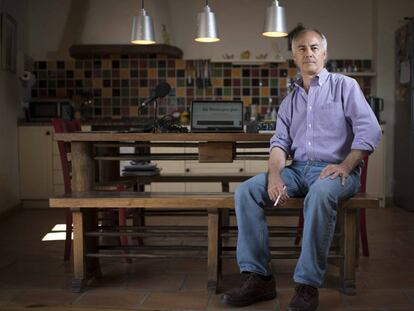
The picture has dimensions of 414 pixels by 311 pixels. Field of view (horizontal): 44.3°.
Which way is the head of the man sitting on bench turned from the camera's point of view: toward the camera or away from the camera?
toward the camera

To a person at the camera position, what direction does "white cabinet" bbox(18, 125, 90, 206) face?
facing the viewer

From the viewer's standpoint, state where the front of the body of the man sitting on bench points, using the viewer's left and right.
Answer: facing the viewer and to the left of the viewer

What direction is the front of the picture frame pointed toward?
to the viewer's right

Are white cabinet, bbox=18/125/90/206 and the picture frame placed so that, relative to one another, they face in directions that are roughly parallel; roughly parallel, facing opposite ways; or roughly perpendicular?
roughly perpendicular

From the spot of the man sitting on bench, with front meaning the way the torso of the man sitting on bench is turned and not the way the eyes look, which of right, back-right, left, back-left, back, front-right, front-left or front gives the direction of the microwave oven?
right

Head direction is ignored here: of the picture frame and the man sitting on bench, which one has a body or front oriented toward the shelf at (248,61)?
the picture frame

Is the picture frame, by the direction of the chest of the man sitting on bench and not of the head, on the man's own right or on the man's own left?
on the man's own right

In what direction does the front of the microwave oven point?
toward the camera

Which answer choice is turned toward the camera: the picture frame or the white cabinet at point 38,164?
the white cabinet

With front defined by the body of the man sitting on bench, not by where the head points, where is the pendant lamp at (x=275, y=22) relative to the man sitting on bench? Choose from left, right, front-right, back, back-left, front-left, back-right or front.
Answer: back-right

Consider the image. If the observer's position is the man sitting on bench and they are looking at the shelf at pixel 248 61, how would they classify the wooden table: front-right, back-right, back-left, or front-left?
front-left

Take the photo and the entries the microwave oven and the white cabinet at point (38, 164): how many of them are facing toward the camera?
2

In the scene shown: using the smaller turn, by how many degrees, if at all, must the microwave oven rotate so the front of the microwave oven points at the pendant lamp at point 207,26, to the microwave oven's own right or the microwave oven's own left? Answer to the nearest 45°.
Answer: approximately 45° to the microwave oven's own left
